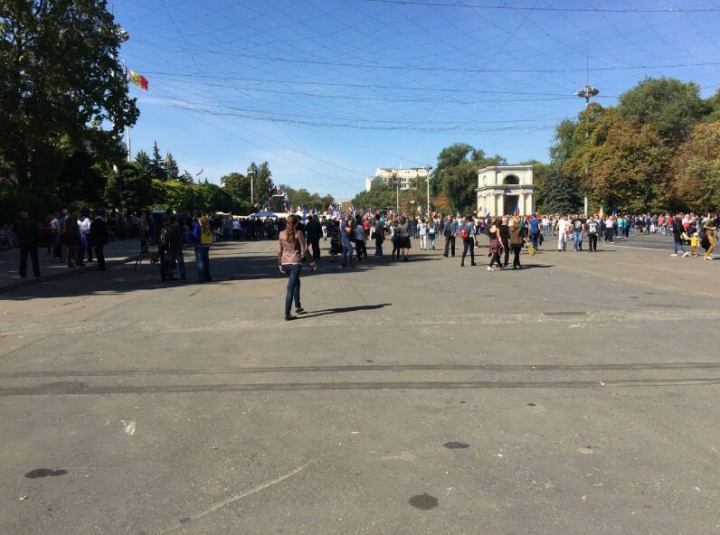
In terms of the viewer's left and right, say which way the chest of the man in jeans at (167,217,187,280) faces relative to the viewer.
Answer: facing away from the viewer

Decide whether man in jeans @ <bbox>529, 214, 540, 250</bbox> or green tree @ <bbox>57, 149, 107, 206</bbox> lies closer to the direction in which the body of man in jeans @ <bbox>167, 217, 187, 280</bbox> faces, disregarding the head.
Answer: the green tree

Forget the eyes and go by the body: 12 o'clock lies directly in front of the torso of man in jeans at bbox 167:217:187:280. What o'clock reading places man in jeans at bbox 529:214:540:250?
man in jeans at bbox 529:214:540:250 is roughly at 2 o'clock from man in jeans at bbox 167:217:187:280.

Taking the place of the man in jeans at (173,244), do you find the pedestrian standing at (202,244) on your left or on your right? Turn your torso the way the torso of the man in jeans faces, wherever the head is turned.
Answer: on your right
